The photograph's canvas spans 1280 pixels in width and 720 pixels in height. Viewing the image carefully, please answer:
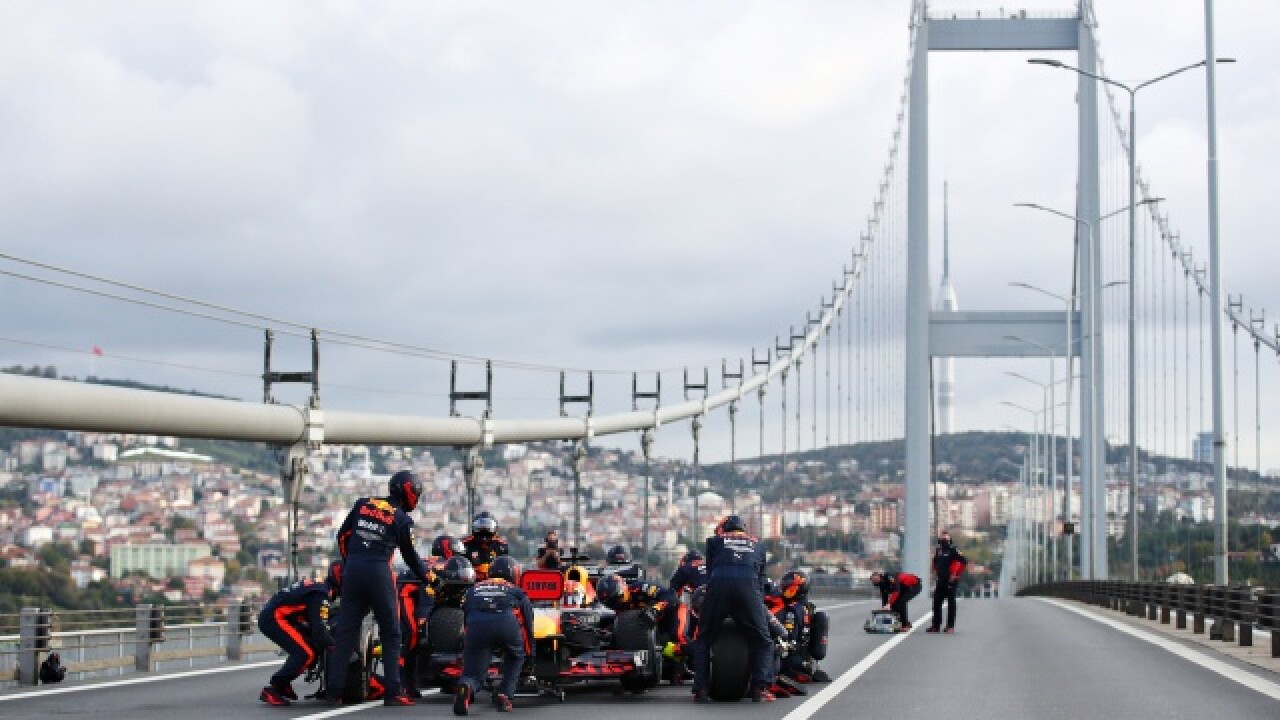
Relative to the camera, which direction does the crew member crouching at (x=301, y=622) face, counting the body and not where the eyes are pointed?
to the viewer's right

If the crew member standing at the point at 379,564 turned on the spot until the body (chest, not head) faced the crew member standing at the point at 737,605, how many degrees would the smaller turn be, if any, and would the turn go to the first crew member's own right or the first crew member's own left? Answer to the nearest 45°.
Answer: approximately 45° to the first crew member's own right

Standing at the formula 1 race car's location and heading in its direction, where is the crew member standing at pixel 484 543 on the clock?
The crew member standing is roughly at 5 o'clock from the formula 1 race car.

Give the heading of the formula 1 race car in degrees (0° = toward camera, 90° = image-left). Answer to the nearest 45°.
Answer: approximately 0°

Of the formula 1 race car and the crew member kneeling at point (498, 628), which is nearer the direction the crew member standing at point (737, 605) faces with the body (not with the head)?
the formula 1 race car

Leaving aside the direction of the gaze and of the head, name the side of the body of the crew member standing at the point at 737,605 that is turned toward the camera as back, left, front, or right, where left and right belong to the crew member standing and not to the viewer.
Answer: back

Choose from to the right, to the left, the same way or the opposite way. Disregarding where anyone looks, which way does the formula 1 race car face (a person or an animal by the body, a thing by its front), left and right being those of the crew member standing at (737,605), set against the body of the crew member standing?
the opposite way

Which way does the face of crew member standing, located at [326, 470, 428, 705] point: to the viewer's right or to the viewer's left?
to the viewer's right

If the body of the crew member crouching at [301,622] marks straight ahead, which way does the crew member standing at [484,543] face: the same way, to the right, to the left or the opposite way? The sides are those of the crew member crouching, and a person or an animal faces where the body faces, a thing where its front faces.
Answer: to the right
